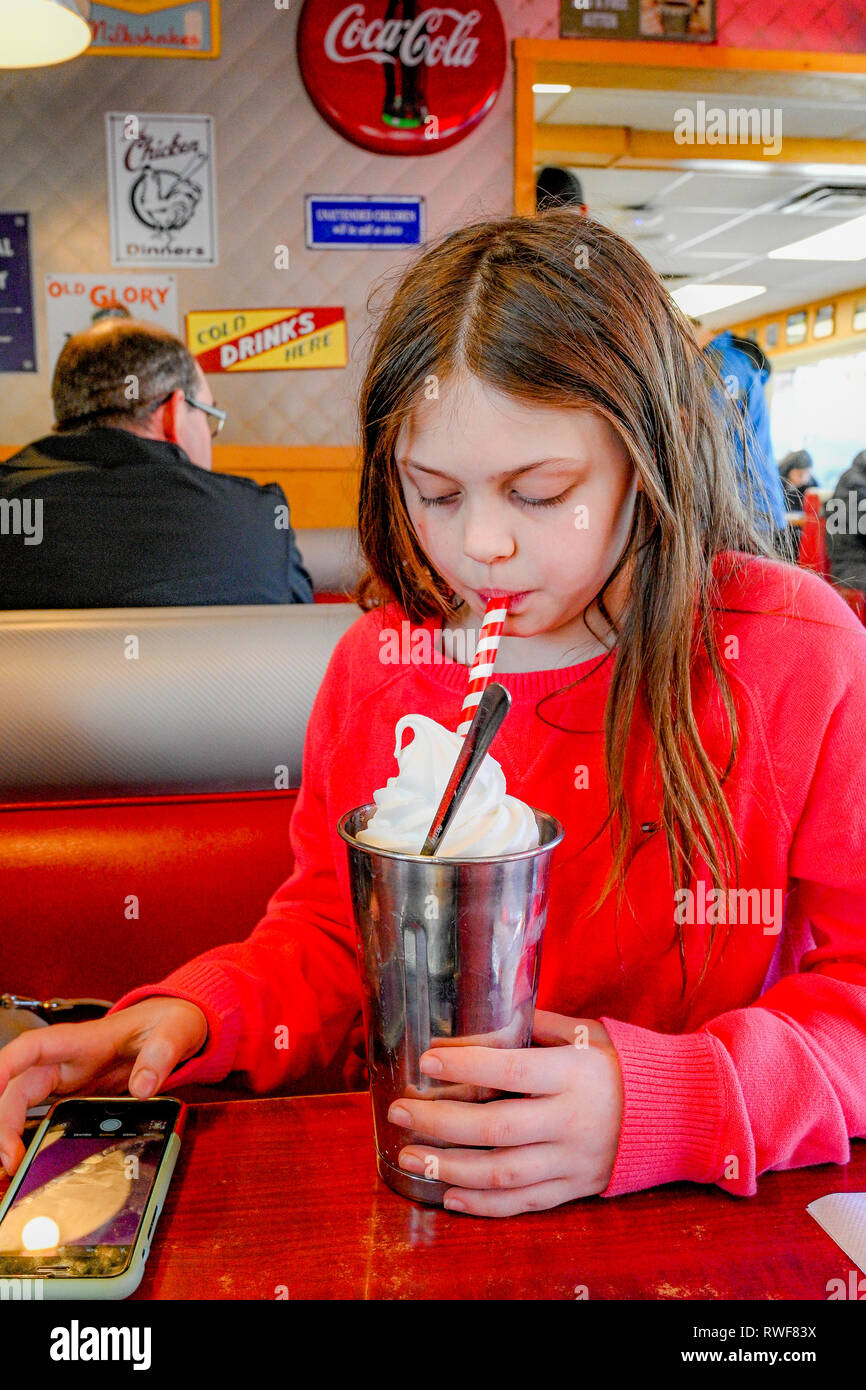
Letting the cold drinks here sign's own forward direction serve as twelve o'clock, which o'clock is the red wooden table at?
The red wooden table is roughly at 12 o'clock from the cold drinks here sign.

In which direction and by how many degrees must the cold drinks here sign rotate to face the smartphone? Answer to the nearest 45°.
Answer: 0° — it already faces it

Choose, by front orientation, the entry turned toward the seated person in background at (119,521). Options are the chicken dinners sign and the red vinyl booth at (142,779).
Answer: the chicken dinners sign

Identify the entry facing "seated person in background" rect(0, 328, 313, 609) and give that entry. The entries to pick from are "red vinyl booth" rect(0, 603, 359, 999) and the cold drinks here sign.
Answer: the cold drinks here sign

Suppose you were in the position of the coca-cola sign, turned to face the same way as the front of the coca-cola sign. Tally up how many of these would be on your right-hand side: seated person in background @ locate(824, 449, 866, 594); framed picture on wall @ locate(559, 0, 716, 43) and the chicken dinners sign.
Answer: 1

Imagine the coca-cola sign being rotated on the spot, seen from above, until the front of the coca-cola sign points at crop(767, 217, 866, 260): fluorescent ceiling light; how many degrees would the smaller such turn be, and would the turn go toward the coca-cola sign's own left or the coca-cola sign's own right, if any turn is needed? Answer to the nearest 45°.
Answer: approximately 135° to the coca-cola sign's own left

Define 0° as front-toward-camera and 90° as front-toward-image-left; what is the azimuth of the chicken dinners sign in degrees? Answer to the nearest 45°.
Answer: approximately 0°

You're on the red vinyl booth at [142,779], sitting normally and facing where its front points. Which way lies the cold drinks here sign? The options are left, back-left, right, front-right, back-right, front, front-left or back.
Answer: back

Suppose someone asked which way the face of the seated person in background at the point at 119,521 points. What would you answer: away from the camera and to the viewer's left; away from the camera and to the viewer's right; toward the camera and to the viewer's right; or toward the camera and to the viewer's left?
away from the camera and to the viewer's right

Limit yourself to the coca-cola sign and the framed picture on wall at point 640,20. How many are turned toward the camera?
2
